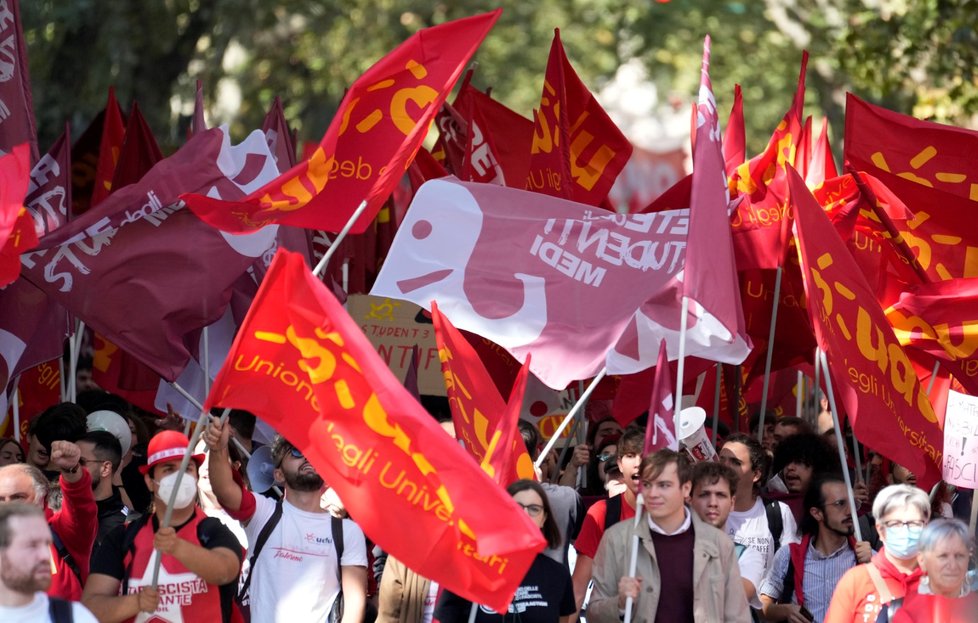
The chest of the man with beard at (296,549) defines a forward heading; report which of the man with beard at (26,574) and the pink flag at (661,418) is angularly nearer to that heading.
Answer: the man with beard

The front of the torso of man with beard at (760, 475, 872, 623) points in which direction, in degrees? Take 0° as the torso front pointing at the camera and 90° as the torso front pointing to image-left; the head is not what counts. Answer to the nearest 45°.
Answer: approximately 315°

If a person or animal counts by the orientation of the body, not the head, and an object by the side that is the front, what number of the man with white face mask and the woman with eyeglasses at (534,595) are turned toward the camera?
2

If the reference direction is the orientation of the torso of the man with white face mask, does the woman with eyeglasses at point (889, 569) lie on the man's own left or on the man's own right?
on the man's own left

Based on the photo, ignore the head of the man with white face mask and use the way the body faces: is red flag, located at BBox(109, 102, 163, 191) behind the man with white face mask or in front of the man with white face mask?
behind

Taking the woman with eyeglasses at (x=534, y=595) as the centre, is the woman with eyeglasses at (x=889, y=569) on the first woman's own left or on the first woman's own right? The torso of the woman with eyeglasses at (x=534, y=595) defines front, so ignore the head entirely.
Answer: on the first woman's own left

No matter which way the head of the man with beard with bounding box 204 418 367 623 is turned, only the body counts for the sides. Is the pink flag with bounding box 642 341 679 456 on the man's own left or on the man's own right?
on the man's own left

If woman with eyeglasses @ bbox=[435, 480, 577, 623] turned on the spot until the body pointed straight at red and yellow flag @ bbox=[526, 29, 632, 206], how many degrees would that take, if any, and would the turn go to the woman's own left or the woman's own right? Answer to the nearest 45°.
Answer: approximately 180°

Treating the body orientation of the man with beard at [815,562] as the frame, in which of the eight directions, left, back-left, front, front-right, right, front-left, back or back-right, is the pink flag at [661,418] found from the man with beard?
right
